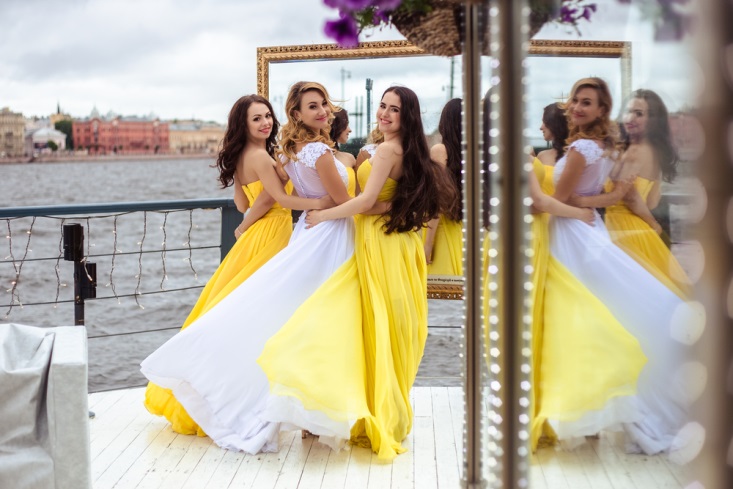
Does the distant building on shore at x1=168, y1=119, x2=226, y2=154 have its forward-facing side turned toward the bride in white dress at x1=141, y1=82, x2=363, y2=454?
yes

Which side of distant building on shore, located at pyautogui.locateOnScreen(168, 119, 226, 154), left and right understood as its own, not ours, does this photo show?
front

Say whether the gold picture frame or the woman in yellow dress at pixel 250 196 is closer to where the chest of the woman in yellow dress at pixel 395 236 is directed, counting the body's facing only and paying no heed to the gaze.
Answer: the woman in yellow dress

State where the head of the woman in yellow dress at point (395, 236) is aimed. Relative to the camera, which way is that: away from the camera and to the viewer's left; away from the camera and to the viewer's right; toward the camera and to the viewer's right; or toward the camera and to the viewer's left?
toward the camera and to the viewer's left

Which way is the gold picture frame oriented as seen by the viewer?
toward the camera

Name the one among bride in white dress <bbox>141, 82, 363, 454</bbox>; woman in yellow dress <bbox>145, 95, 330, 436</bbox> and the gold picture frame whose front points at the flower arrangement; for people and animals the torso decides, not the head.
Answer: the gold picture frame

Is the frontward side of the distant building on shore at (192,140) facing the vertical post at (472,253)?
yes

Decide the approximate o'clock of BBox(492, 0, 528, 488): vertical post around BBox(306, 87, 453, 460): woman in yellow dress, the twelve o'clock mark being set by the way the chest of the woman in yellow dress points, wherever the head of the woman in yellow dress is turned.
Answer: The vertical post is roughly at 9 o'clock from the woman in yellow dress.

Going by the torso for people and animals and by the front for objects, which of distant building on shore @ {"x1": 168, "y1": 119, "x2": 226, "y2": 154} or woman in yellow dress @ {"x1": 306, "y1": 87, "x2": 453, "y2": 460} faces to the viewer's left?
the woman in yellow dress

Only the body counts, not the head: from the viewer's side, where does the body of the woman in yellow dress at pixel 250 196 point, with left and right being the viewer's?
facing away from the viewer and to the right of the viewer

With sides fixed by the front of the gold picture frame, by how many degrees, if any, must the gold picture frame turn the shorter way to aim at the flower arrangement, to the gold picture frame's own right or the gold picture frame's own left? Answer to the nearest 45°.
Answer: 0° — it already faces it

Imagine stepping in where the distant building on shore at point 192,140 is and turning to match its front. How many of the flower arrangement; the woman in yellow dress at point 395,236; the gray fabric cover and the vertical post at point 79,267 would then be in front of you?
4

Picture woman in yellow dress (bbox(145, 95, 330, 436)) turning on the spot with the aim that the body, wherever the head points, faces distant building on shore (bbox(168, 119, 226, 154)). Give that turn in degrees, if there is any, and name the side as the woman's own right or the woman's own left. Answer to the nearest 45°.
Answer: approximately 45° to the woman's own left

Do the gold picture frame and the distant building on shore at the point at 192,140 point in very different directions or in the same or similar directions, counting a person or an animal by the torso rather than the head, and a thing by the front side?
same or similar directions

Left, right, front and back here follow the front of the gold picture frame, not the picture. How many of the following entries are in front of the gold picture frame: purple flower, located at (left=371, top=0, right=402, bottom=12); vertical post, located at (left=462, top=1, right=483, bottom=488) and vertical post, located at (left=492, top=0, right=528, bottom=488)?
3

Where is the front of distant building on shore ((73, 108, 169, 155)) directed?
toward the camera
